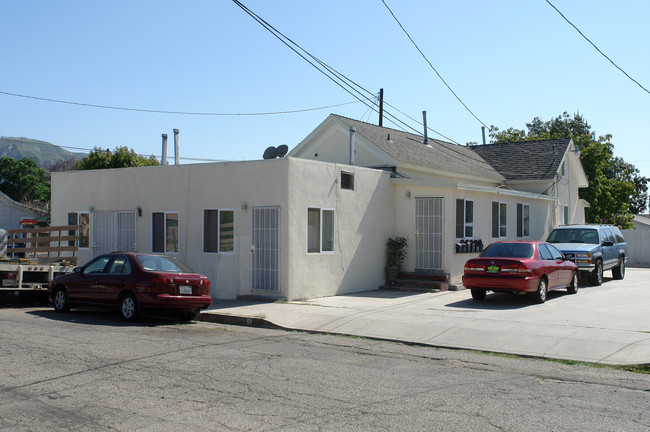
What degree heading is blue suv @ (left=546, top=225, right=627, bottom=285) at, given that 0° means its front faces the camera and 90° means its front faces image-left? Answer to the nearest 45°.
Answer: approximately 45°

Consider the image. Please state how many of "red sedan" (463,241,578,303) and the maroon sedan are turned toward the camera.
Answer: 0

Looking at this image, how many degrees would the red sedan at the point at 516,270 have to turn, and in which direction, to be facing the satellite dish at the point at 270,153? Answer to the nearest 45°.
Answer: approximately 135° to its left

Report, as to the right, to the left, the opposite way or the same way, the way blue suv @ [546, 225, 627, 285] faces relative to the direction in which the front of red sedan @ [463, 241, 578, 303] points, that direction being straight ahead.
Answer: the opposite way

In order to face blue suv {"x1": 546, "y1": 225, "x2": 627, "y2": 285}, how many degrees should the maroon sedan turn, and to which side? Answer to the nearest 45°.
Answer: approximately 135° to its right

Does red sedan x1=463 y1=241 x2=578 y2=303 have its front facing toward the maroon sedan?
no

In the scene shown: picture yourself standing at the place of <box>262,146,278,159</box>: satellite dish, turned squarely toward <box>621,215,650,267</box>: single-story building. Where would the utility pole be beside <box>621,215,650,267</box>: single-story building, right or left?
left
